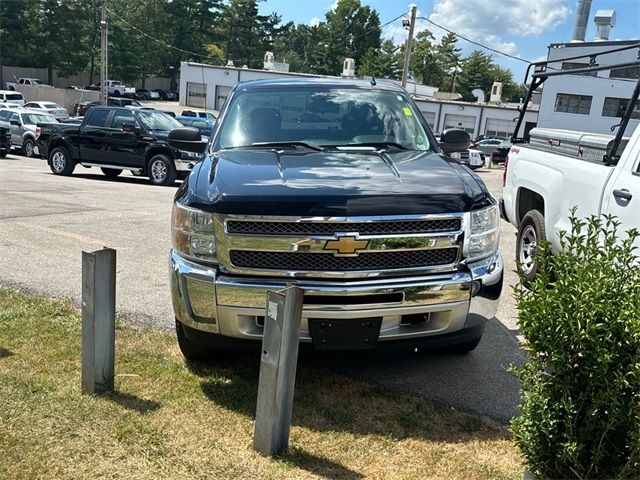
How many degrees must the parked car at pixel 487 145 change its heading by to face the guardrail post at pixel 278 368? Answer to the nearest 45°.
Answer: approximately 45° to its left

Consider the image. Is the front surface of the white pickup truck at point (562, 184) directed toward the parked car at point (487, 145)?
no

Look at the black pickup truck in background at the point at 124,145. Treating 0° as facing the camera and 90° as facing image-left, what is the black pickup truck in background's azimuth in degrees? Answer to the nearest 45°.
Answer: approximately 315°

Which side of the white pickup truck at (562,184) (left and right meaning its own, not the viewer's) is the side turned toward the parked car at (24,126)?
back

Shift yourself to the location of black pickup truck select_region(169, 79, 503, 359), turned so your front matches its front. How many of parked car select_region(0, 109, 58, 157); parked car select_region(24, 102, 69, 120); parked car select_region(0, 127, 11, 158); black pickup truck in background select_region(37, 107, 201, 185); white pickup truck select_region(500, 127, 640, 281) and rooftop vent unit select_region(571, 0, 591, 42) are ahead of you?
0

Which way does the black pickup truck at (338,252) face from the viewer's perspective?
toward the camera

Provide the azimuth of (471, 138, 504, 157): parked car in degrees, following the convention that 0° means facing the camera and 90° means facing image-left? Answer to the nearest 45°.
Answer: approximately 45°

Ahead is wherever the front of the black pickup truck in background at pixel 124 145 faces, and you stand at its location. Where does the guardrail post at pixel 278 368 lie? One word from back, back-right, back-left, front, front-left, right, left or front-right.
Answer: front-right

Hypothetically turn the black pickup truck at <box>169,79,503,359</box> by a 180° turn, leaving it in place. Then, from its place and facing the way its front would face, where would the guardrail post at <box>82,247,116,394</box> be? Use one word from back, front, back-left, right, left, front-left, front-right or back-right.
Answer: left

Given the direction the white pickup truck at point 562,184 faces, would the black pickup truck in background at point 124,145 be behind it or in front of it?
behind

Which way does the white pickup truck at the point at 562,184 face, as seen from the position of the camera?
facing the viewer and to the right of the viewer

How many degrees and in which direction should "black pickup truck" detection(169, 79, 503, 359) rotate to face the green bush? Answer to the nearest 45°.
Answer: approximately 45° to its left

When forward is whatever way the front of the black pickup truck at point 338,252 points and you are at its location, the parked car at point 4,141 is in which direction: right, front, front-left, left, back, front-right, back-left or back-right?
back-right

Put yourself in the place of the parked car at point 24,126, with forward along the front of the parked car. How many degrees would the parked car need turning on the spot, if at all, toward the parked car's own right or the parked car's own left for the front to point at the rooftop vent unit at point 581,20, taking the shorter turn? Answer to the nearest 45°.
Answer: approximately 45° to the parked car's own left

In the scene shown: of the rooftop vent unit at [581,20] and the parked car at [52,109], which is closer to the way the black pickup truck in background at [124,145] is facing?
the rooftop vent unit
